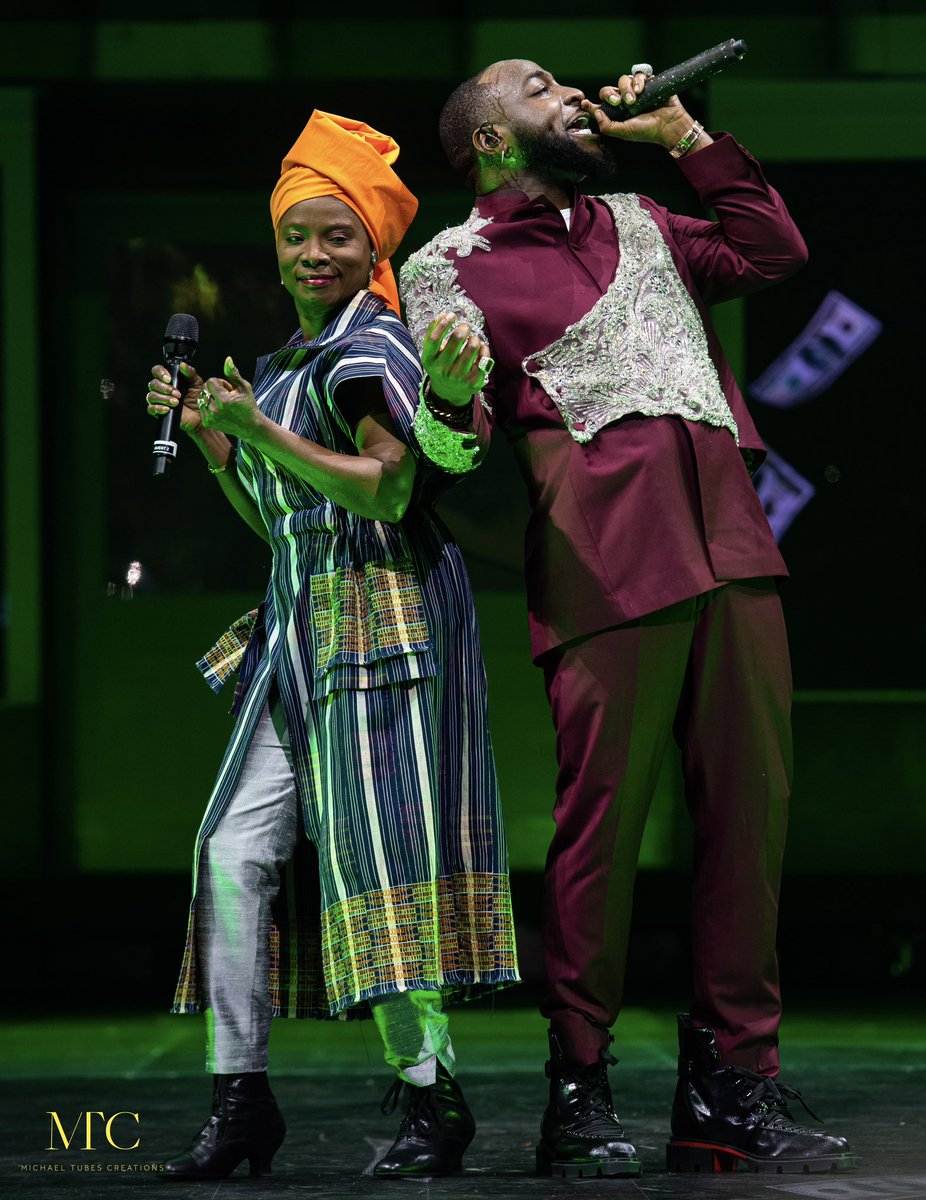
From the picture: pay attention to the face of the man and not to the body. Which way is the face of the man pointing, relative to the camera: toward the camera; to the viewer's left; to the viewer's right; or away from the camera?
to the viewer's right

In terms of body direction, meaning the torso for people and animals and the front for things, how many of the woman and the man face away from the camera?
0

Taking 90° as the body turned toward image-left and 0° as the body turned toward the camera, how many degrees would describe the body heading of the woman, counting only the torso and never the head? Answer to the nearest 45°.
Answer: approximately 45°

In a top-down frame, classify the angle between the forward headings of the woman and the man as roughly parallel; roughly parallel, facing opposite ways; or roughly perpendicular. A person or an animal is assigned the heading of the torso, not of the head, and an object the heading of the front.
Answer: roughly perpendicular

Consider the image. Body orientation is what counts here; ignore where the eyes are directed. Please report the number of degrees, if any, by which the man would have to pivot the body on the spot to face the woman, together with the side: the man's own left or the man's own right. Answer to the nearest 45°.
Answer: approximately 135° to the man's own right

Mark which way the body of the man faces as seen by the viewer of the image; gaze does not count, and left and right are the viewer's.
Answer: facing the viewer and to the right of the viewer

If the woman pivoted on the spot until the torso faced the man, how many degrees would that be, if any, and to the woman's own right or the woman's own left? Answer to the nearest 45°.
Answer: approximately 135° to the woman's own left
